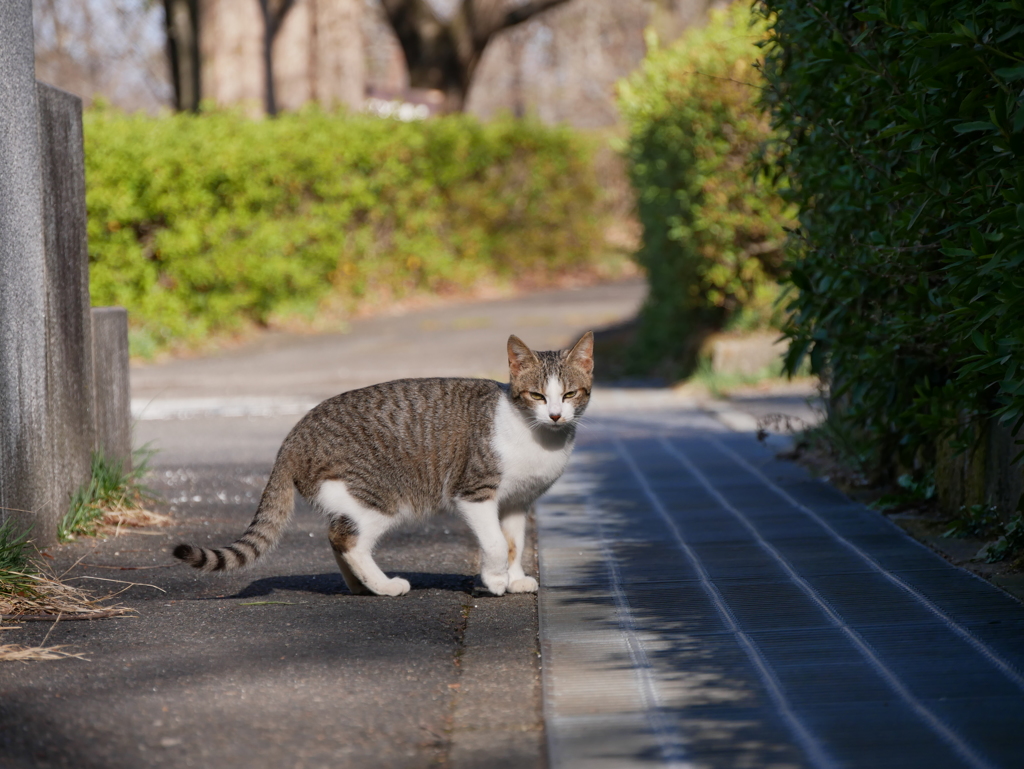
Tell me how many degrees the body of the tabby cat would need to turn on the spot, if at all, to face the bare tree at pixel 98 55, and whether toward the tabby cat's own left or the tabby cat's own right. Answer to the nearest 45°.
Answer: approximately 90° to the tabby cat's own left

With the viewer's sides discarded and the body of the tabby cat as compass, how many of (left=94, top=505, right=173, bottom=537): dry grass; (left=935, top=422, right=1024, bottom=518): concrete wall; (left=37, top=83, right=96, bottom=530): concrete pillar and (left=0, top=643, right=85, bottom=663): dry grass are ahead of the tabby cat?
1

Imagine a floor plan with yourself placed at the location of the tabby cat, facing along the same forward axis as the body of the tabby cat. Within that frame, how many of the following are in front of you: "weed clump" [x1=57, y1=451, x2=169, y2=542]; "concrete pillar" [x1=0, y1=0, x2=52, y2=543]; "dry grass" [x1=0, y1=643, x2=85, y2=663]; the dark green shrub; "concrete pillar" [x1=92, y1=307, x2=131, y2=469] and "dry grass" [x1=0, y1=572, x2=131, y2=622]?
1

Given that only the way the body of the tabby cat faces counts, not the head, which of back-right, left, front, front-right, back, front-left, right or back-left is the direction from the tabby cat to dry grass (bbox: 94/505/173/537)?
back-left

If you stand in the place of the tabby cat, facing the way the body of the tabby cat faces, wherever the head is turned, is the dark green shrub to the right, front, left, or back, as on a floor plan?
front

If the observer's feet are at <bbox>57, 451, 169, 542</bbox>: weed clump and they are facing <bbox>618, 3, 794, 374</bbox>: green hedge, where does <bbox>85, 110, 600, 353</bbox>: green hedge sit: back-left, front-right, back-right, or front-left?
front-left

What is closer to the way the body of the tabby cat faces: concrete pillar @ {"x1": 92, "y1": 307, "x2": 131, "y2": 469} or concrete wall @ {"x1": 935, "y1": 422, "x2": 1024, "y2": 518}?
the concrete wall

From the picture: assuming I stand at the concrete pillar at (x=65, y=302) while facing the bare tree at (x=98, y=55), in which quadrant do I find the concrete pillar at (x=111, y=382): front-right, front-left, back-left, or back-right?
front-right

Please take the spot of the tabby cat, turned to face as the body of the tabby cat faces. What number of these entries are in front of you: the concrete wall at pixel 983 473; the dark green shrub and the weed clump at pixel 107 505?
2

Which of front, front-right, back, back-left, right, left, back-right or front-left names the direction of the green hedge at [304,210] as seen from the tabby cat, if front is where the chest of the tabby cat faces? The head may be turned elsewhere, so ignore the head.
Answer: left

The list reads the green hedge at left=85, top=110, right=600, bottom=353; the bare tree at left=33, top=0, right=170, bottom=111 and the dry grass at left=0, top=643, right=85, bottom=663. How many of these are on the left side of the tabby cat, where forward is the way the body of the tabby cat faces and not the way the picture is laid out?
2

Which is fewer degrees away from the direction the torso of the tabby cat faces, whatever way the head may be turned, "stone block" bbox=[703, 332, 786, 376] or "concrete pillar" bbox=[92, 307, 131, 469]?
the stone block

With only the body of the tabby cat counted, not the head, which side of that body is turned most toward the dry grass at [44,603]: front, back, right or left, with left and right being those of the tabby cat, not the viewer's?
back

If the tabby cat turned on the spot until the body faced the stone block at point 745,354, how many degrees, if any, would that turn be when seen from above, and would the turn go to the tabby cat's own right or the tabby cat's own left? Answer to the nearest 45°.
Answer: approximately 45° to the tabby cat's own left

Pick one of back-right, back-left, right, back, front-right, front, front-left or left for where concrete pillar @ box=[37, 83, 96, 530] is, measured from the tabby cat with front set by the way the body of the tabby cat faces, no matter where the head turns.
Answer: back-left

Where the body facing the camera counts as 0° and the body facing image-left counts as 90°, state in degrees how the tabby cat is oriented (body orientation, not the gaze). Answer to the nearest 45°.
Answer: approximately 270°

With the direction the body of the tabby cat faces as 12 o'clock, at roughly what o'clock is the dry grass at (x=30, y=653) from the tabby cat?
The dry grass is roughly at 5 o'clock from the tabby cat.

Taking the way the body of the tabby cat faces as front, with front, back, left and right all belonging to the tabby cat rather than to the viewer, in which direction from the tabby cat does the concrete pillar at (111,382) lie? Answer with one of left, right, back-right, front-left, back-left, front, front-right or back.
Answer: back-left

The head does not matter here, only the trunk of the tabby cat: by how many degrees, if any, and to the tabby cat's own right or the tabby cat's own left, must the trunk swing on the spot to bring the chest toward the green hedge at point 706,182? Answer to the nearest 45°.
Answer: approximately 45° to the tabby cat's own left

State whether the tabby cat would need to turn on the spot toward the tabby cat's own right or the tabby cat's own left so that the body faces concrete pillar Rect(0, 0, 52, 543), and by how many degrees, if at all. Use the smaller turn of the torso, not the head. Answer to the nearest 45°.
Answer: approximately 180°

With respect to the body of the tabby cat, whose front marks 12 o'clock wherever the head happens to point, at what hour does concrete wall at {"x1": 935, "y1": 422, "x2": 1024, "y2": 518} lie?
The concrete wall is roughly at 12 o'clock from the tabby cat.
